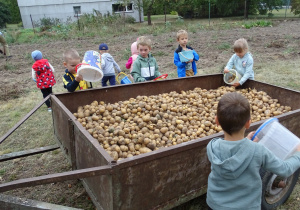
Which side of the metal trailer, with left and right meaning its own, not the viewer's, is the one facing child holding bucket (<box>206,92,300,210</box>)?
left

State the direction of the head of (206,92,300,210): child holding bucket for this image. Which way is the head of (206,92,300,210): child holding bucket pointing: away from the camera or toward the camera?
away from the camera

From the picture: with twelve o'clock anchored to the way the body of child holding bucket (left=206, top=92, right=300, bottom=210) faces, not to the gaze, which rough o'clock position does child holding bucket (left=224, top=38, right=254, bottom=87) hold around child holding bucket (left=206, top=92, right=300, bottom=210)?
child holding bucket (left=224, top=38, right=254, bottom=87) is roughly at 12 o'clock from child holding bucket (left=206, top=92, right=300, bottom=210).

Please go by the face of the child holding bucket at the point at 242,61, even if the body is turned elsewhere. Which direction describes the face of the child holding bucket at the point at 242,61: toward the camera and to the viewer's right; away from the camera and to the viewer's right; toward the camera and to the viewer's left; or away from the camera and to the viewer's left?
toward the camera and to the viewer's left

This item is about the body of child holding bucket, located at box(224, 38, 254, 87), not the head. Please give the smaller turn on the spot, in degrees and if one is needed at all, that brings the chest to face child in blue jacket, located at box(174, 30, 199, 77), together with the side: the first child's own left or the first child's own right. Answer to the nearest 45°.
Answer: approximately 45° to the first child's own right

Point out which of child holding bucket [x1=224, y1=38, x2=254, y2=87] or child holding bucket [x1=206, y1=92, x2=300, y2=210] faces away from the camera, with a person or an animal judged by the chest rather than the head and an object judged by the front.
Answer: child holding bucket [x1=206, y1=92, x2=300, y2=210]

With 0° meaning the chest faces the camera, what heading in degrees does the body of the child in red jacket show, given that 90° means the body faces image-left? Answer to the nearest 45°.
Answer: approximately 135°

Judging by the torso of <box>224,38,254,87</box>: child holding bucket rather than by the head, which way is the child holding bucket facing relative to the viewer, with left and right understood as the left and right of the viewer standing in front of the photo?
facing the viewer and to the left of the viewer

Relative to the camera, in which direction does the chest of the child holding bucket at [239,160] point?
away from the camera

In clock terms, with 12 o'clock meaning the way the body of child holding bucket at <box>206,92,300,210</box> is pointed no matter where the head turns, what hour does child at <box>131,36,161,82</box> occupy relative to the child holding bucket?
The child is roughly at 11 o'clock from the child holding bucket.

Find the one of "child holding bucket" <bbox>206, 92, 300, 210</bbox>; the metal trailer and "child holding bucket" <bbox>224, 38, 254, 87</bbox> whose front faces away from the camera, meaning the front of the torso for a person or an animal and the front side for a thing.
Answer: "child holding bucket" <bbox>206, 92, 300, 210</bbox>
